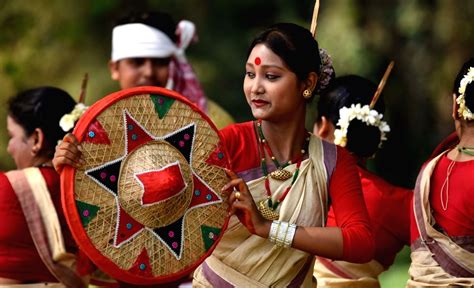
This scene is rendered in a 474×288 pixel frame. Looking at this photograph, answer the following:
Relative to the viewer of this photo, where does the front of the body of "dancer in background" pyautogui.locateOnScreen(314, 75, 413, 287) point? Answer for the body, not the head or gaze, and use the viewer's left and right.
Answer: facing away from the viewer and to the left of the viewer

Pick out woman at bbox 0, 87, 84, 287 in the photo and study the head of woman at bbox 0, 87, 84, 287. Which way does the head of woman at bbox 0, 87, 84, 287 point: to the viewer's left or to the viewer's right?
to the viewer's left

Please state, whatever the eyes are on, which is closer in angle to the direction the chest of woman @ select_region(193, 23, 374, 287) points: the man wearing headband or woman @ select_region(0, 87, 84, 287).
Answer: the woman

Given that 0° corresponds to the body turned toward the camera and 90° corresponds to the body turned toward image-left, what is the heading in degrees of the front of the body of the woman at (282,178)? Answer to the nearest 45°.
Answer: approximately 45°

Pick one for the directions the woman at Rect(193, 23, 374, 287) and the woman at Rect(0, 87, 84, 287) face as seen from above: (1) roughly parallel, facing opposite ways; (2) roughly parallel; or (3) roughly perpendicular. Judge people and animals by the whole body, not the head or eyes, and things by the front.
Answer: roughly perpendicular
